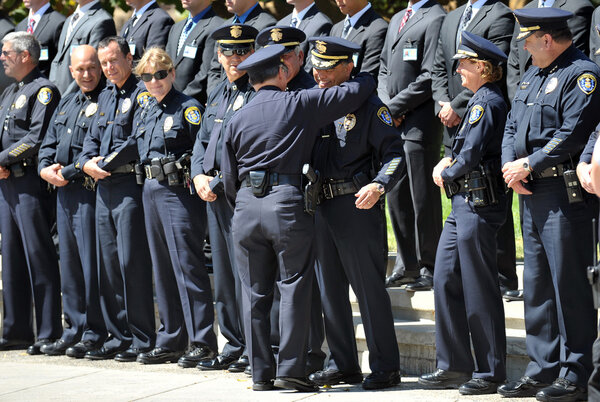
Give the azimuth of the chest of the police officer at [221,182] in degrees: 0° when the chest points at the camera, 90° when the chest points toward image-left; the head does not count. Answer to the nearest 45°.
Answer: approximately 45°

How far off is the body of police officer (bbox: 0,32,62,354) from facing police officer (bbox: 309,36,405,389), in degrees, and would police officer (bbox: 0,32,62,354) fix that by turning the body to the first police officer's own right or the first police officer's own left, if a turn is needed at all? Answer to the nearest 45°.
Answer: approximately 90° to the first police officer's own left

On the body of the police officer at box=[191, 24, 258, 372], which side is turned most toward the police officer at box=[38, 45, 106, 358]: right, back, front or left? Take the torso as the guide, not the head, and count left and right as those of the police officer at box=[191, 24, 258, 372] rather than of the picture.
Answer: right

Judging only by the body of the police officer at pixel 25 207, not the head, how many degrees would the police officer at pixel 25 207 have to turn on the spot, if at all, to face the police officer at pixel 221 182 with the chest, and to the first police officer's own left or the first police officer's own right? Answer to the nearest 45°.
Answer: approximately 90° to the first police officer's own left

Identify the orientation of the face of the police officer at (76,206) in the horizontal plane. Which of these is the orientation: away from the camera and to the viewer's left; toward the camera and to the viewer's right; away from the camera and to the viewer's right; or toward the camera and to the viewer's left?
toward the camera and to the viewer's right

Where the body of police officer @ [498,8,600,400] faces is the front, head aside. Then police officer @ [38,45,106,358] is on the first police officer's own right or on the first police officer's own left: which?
on the first police officer's own right

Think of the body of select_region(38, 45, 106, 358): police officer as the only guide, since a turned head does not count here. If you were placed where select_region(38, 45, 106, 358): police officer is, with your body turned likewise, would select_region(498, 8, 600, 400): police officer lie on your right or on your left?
on your left

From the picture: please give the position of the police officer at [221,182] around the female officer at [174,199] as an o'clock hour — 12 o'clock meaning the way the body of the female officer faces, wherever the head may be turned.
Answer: The police officer is roughly at 9 o'clock from the female officer.

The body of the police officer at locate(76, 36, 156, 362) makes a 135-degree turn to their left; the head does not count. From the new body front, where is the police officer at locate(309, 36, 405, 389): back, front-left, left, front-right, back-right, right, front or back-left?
front-right

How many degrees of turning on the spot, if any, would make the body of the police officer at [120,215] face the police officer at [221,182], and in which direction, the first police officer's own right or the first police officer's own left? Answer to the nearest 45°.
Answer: approximately 90° to the first police officer's own left

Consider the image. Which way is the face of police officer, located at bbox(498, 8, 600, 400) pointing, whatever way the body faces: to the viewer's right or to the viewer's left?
to the viewer's left

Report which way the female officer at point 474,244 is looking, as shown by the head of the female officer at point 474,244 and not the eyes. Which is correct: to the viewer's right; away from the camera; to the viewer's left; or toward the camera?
to the viewer's left
